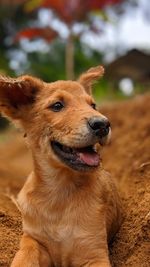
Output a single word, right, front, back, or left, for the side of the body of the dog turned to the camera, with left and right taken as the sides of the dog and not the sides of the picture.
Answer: front

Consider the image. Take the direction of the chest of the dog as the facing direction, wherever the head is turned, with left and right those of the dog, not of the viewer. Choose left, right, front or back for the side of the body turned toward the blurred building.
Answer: back
